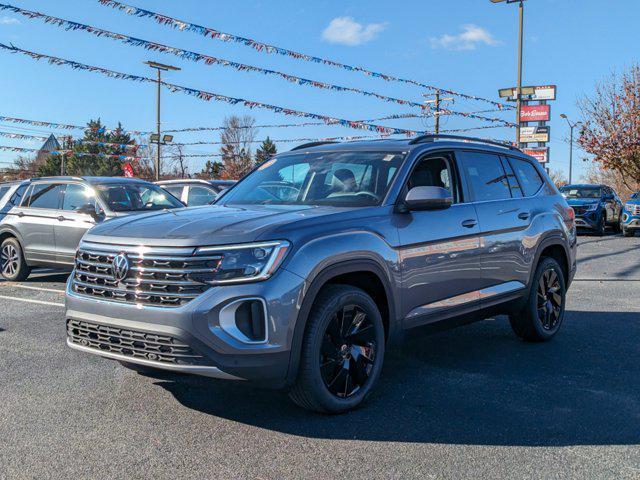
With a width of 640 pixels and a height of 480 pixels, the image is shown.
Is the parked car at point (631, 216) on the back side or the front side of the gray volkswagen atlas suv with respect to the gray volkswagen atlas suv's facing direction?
on the back side

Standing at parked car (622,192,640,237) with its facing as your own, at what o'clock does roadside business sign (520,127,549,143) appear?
The roadside business sign is roughly at 4 o'clock from the parked car.

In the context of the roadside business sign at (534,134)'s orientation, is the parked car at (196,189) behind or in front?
in front

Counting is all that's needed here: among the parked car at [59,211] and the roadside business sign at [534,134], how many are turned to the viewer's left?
0

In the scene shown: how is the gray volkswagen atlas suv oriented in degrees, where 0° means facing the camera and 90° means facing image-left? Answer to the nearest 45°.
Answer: approximately 45°

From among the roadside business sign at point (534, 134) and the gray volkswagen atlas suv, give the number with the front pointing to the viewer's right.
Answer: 0

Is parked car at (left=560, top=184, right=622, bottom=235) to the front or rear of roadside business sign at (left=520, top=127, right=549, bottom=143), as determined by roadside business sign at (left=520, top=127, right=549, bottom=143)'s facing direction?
to the front

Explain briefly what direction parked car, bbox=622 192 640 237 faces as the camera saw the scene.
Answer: facing the viewer and to the left of the viewer

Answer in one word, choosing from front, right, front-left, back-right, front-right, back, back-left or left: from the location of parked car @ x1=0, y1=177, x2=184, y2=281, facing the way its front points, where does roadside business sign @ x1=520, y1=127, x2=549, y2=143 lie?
left

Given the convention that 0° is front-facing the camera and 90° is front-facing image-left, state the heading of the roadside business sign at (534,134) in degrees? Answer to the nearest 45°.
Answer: approximately 0°

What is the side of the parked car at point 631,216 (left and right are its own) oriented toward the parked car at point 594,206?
right

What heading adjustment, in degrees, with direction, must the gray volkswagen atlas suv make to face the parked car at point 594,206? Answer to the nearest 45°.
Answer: approximately 180°
